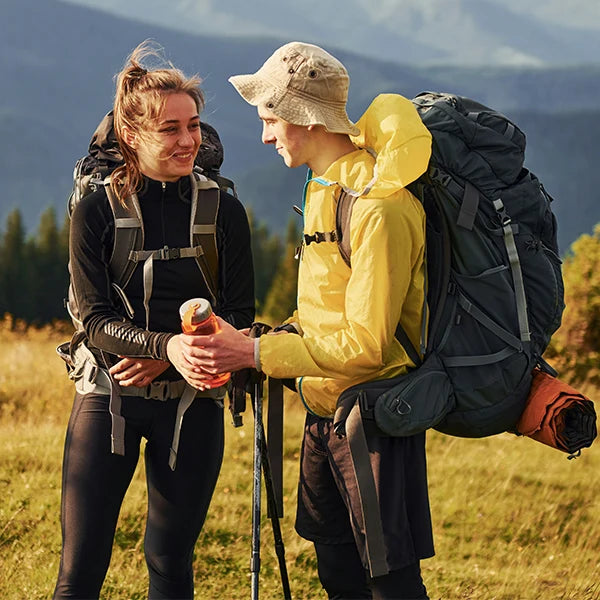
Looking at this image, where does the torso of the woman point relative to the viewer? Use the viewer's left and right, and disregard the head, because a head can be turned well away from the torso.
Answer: facing the viewer

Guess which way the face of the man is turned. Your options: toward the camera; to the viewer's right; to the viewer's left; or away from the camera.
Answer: to the viewer's left

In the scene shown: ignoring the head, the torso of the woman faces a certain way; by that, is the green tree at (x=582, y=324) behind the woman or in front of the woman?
behind

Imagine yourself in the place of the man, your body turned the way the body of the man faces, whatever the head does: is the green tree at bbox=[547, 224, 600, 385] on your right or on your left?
on your right

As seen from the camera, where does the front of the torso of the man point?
to the viewer's left

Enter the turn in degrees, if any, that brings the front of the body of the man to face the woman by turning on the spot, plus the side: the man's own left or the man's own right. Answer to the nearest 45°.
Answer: approximately 45° to the man's own right

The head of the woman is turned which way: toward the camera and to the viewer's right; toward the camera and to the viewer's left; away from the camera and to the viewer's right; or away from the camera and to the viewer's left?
toward the camera and to the viewer's right

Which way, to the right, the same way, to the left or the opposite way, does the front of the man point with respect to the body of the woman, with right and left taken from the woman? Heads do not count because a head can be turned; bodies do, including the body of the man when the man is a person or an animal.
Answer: to the right

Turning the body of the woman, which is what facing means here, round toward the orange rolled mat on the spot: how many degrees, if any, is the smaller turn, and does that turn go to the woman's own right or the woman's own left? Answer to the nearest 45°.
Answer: approximately 90° to the woman's own left

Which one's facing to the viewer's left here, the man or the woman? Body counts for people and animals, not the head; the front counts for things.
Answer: the man

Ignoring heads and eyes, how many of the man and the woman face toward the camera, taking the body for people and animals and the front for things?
1
